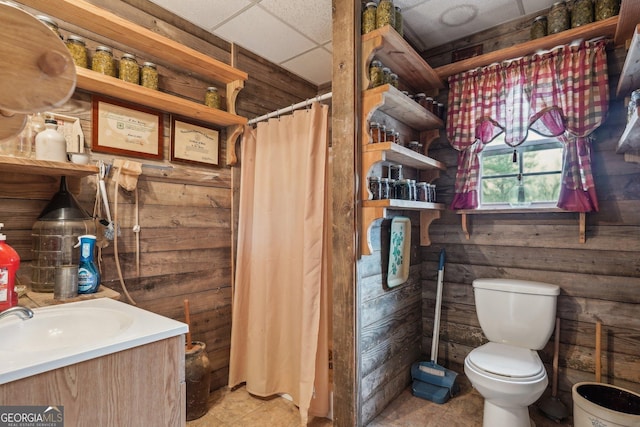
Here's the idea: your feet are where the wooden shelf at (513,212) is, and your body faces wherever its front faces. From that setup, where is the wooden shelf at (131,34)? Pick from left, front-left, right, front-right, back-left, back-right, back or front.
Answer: front-right

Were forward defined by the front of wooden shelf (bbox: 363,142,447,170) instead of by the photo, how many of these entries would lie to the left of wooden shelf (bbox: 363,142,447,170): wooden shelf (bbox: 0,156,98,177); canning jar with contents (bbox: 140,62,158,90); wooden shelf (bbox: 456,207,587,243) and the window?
2

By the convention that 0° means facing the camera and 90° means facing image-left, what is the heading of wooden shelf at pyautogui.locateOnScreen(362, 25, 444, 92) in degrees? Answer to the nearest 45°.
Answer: approximately 315°

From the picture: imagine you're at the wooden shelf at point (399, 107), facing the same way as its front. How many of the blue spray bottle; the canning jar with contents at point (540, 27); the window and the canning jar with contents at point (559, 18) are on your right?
1

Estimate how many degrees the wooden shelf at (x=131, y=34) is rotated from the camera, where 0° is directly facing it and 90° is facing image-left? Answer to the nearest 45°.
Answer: approximately 315°

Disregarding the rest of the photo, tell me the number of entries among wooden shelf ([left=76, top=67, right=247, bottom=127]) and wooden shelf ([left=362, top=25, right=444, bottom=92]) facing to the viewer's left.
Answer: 0

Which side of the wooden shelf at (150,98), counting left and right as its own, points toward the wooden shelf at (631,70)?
front

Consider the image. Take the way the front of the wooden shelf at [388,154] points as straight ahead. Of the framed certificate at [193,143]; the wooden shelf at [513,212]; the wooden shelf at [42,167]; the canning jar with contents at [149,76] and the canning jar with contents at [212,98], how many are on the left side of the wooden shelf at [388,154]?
1

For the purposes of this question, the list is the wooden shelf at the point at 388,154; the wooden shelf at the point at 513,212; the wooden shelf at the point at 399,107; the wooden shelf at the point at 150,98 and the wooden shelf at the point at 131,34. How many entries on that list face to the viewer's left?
0

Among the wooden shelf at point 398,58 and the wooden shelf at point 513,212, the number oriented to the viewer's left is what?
0

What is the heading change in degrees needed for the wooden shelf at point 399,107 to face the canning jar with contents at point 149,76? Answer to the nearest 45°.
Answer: approximately 135° to its right

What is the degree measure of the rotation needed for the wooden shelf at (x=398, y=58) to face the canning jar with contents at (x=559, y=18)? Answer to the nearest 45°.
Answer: approximately 45° to its left

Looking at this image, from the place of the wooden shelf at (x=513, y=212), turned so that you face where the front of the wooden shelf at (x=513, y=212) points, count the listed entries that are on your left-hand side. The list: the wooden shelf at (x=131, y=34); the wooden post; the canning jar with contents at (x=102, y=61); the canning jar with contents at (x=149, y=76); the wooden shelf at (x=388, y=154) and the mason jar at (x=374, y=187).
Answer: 0

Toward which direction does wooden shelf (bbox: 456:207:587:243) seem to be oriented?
toward the camera

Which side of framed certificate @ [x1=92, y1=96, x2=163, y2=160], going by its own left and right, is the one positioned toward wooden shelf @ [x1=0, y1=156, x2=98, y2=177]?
right

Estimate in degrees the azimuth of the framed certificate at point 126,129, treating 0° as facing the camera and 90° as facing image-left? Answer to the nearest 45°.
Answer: approximately 315°

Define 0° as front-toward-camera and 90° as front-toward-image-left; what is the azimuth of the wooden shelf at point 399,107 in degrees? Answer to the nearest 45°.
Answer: approximately 315°
